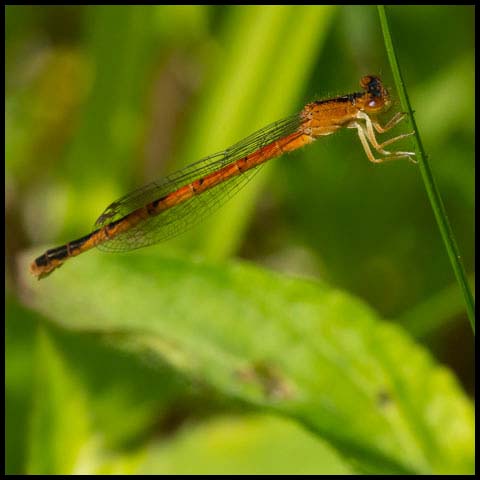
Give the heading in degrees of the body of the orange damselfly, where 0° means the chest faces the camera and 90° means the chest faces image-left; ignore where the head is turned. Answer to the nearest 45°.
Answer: approximately 270°
